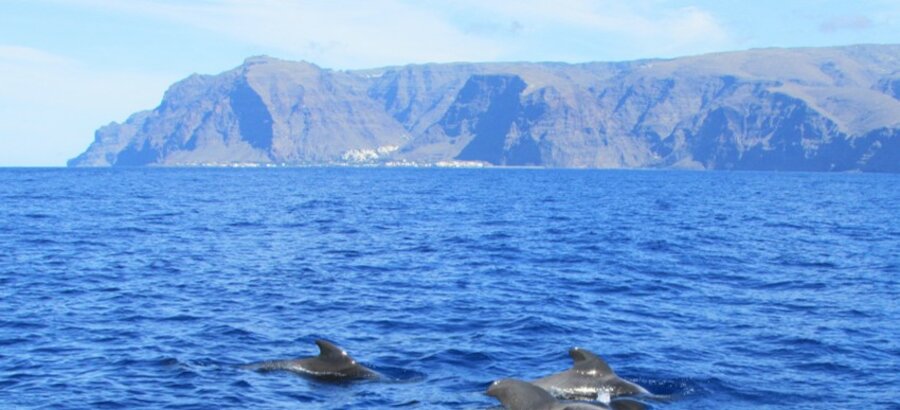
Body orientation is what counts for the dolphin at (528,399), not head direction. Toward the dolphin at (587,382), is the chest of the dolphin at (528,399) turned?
no

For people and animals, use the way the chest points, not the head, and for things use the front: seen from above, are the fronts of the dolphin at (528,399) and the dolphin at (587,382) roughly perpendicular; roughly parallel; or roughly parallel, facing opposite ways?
roughly parallel

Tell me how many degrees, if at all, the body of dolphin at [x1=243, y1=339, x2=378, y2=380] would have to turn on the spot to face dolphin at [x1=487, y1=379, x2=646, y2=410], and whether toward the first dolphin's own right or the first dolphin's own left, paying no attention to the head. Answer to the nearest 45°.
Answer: approximately 45° to the first dolphin's own right

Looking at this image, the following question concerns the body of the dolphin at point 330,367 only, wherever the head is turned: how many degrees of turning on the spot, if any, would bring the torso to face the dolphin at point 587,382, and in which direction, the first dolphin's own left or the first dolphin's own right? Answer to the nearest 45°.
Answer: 0° — it already faces it

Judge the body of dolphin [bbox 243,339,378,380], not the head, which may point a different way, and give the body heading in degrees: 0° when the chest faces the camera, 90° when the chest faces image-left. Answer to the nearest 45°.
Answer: approximately 270°
